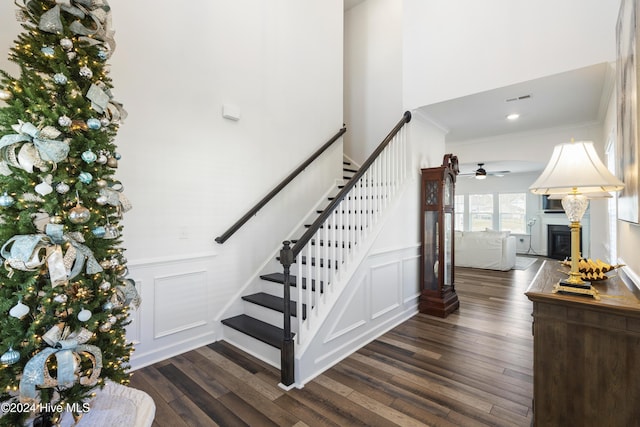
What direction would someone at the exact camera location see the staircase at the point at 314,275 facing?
facing the viewer and to the left of the viewer

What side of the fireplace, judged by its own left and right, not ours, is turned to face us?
front

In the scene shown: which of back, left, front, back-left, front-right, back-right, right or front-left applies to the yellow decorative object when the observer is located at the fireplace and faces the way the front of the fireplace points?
front

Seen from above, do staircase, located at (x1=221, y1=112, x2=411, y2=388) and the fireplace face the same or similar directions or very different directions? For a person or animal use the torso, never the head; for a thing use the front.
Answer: same or similar directions

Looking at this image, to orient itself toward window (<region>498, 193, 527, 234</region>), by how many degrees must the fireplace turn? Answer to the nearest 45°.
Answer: approximately 90° to its right

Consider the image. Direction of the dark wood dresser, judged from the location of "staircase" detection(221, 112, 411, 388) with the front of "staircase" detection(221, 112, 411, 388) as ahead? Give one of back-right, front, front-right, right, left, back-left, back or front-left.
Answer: left

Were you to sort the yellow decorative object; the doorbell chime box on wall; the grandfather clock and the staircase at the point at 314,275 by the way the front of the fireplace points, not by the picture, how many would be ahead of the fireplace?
4

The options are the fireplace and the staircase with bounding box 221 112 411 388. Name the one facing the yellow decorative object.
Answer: the fireplace

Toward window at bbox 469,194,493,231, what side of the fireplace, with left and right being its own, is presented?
right

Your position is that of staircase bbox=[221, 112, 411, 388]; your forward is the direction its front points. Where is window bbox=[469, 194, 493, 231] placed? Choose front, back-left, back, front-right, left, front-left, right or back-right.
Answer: back

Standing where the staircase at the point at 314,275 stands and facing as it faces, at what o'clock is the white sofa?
The white sofa is roughly at 6 o'clock from the staircase.

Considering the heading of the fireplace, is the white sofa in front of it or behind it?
in front

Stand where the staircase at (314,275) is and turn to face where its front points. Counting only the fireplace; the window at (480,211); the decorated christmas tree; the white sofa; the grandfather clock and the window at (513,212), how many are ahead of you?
1

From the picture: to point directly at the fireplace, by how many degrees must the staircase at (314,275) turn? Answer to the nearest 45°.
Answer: approximately 180°

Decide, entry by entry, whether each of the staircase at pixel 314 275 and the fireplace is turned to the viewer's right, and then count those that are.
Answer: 0

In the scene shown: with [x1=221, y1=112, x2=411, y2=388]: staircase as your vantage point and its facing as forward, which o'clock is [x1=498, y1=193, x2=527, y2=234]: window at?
The window is roughly at 6 o'clock from the staircase.

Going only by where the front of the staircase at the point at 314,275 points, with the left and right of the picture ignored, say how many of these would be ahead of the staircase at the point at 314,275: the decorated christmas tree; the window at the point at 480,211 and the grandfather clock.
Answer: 1

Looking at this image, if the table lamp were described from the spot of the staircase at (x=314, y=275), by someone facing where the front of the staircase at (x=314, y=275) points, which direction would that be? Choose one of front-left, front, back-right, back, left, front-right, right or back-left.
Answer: left

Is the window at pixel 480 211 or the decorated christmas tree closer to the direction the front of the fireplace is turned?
the decorated christmas tree
